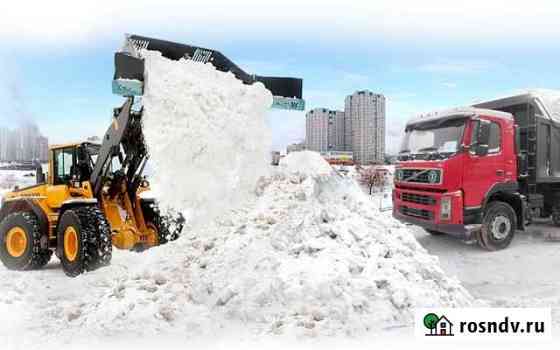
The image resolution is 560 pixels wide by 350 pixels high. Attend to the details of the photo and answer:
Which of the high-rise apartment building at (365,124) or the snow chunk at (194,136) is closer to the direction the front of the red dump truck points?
the snow chunk

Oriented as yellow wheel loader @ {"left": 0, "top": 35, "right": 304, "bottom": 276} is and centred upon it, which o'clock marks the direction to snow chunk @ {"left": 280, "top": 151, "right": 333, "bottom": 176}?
The snow chunk is roughly at 11 o'clock from the yellow wheel loader.

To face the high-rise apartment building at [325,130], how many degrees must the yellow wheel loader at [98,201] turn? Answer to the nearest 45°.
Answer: approximately 90° to its left

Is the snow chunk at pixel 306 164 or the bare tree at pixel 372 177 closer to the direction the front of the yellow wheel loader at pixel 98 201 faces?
the snow chunk

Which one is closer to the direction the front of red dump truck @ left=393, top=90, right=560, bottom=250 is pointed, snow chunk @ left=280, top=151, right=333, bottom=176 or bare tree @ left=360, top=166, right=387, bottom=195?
the snow chunk

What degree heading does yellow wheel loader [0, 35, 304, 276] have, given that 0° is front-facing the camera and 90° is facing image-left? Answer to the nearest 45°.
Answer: approximately 315°

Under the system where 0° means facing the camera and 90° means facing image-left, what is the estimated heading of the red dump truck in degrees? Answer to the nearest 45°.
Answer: approximately 45°

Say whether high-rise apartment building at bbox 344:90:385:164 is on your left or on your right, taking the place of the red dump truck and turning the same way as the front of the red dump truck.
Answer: on your right
